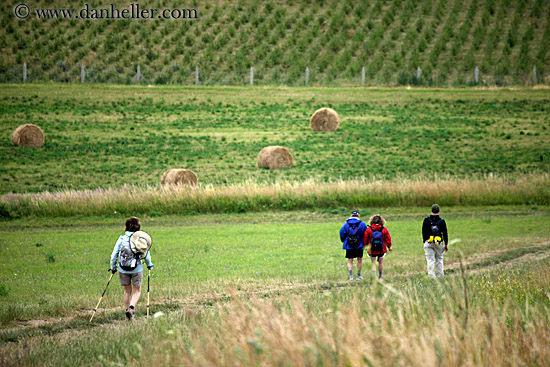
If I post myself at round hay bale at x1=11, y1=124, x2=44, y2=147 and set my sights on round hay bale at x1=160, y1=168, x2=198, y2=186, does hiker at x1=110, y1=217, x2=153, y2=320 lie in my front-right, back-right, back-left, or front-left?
front-right

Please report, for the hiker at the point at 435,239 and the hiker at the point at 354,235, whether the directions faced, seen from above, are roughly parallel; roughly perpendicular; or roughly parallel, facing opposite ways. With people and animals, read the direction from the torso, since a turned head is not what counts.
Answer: roughly parallel

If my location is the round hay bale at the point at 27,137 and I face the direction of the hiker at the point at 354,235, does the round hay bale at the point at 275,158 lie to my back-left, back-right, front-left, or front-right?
front-left

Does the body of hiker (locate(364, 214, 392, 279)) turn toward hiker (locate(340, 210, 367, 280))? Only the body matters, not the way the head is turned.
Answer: no

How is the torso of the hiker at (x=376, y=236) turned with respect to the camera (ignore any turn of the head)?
away from the camera

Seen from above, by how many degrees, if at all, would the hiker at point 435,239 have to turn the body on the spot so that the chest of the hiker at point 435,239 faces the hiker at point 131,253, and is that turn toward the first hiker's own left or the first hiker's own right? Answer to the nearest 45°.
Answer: approximately 135° to the first hiker's own left

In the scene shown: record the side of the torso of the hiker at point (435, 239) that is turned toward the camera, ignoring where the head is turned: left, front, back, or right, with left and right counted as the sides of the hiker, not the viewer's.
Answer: back

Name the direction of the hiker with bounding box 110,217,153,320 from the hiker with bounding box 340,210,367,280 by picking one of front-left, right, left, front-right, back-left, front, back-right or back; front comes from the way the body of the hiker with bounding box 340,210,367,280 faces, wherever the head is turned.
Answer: back-left

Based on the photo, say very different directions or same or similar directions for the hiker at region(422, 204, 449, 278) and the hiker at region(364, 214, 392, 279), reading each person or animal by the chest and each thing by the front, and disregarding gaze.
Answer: same or similar directions

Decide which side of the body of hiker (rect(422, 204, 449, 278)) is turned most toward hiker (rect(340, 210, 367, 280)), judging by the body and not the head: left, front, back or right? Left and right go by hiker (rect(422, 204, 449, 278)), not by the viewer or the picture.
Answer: left

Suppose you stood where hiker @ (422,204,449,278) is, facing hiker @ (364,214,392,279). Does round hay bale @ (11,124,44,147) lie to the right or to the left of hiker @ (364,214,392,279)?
right

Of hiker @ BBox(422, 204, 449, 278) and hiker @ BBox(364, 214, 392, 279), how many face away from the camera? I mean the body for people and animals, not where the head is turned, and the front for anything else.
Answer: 2

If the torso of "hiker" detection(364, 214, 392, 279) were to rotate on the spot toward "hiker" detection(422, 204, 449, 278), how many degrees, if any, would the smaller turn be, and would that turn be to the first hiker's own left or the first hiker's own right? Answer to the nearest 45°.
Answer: approximately 90° to the first hiker's own right

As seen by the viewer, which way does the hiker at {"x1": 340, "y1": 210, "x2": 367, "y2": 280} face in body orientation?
away from the camera

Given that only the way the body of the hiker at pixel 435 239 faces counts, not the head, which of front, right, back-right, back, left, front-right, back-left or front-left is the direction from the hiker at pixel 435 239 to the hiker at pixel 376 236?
left

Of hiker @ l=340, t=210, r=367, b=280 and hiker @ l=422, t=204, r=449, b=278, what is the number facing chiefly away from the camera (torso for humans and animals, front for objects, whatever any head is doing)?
2

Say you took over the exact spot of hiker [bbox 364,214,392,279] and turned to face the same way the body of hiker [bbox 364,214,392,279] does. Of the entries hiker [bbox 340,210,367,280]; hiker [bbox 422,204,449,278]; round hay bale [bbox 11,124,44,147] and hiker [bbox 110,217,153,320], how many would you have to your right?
1

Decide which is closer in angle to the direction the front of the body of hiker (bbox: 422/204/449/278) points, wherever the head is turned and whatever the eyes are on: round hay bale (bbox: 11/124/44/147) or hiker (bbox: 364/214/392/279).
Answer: the round hay bale
